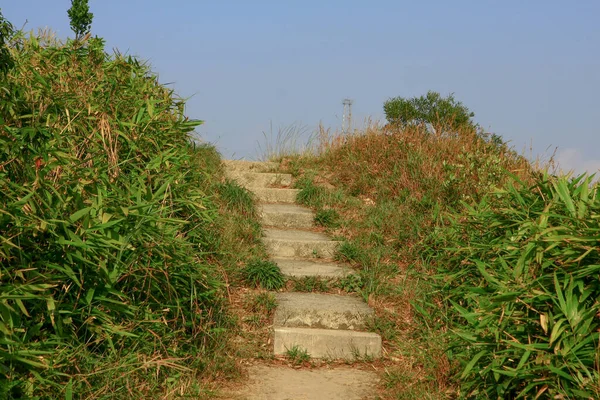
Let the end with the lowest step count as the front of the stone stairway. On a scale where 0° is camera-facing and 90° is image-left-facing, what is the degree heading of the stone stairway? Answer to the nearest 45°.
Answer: approximately 0°

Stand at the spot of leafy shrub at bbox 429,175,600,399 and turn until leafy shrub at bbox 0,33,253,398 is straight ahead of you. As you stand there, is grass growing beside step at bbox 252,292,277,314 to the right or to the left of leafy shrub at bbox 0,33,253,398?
right

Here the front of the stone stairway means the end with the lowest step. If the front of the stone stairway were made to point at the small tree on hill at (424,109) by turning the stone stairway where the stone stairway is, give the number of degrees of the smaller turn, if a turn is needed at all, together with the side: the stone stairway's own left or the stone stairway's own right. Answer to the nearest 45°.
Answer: approximately 180°

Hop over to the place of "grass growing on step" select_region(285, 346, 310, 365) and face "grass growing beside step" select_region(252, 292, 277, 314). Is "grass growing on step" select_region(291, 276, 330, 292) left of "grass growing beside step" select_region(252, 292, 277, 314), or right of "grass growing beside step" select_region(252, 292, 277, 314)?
right

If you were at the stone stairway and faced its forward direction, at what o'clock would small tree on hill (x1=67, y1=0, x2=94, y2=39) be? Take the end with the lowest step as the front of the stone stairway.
The small tree on hill is roughly at 5 o'clock from the stone stairway.
